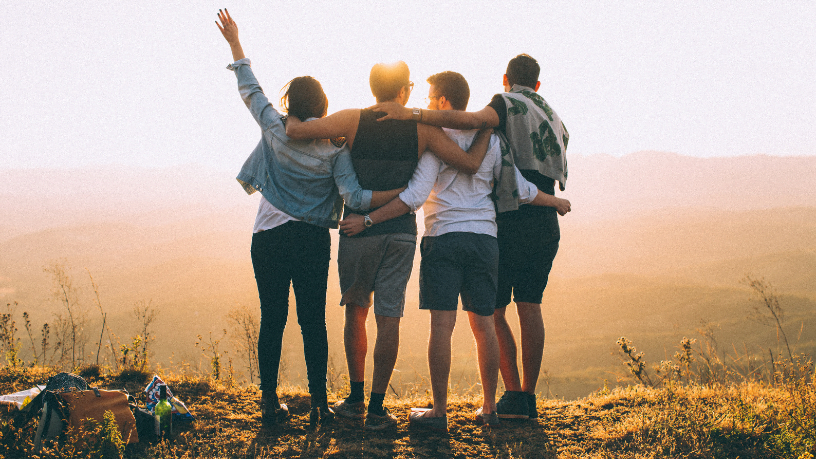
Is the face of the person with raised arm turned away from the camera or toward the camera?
away from the camera

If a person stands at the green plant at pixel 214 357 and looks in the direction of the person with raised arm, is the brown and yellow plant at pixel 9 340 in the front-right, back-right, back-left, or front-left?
back-right

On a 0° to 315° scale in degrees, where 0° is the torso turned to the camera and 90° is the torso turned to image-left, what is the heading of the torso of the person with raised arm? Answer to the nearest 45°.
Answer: approximately 180°

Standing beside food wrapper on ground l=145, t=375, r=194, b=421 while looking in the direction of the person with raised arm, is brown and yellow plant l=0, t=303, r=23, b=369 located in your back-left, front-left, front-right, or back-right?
back-left

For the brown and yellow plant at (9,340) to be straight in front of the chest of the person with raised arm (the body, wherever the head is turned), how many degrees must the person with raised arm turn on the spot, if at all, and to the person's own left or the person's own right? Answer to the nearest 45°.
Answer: approximately 45° to the person's own left
